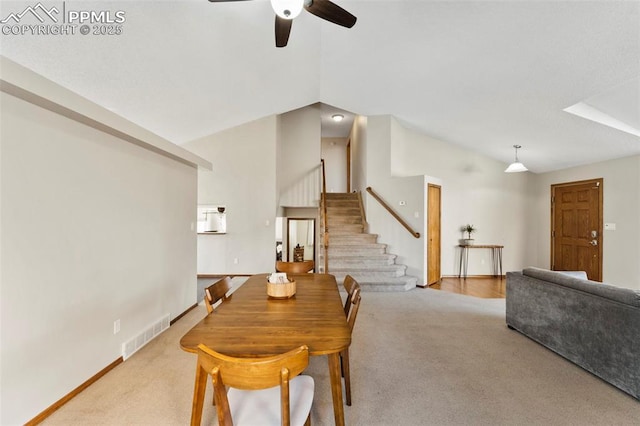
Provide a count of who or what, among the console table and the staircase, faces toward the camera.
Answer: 2

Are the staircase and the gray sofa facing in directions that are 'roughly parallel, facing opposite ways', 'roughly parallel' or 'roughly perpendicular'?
roughly perpendicular

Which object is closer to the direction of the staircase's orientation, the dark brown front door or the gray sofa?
the gray sofa

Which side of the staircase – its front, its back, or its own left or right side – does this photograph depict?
front

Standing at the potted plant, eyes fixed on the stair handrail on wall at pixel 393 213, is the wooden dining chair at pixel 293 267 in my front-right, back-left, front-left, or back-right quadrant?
front-left

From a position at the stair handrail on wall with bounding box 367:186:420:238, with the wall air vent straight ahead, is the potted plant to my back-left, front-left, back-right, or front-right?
back-left

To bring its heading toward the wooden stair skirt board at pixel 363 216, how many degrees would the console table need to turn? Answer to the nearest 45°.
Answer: approximately 45° to its right

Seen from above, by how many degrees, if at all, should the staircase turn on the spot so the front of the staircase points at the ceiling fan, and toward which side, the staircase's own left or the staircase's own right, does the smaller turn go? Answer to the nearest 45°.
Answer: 0° — it already faces it

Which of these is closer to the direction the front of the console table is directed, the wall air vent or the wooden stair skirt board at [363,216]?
the wall air vent

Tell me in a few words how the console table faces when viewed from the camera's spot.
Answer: facing the viewer

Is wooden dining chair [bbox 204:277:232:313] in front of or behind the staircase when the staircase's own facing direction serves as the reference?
in front

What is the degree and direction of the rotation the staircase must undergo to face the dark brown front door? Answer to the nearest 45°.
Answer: approximately 90° to its left

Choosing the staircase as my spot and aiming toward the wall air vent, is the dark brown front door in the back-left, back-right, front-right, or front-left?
back-left

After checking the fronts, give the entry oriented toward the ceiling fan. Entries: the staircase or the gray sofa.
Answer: the staircase

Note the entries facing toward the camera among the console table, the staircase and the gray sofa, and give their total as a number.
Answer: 2

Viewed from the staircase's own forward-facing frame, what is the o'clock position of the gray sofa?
The gray sofa is roughly at 11 o'clock from the staircase.
